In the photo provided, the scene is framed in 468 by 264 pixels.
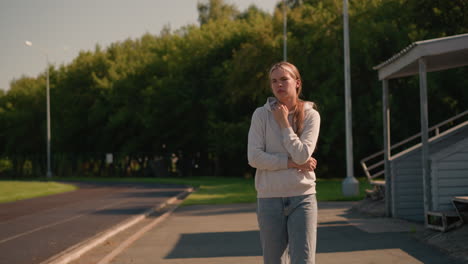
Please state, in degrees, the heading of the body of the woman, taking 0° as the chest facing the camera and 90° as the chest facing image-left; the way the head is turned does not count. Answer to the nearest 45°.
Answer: approximately 0°
